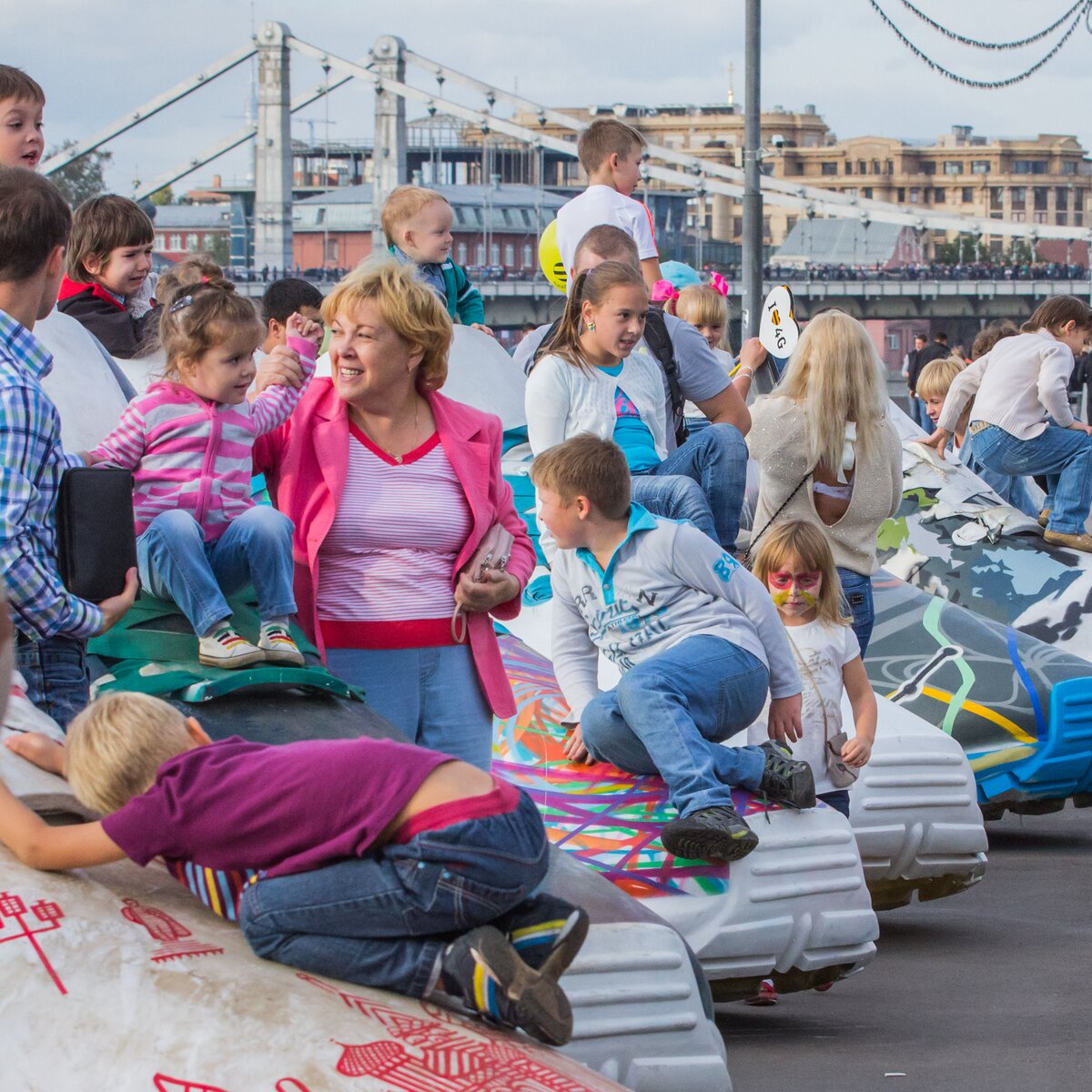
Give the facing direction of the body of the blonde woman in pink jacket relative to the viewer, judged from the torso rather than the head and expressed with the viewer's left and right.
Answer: facing the viewer

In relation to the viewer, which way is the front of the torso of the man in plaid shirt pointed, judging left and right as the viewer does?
facing away from the viewer and to the right of the viewer

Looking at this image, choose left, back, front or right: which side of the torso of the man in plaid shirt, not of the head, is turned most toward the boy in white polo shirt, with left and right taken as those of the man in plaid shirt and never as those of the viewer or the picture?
front

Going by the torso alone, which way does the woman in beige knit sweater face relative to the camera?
away from the camera

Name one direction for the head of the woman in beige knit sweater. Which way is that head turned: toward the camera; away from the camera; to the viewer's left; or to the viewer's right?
away from the camera

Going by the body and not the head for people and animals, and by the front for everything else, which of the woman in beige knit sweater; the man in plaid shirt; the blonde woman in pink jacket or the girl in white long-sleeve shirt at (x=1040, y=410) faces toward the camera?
the blonde woman in pink jacket

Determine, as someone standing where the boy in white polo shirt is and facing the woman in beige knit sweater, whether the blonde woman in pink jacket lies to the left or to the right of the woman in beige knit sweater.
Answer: right

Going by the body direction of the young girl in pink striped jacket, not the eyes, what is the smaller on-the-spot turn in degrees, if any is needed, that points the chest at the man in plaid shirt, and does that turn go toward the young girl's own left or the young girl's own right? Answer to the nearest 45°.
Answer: approximately 90° to the young girl's own right

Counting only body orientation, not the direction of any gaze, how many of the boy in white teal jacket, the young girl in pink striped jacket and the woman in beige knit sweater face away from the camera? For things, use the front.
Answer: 1

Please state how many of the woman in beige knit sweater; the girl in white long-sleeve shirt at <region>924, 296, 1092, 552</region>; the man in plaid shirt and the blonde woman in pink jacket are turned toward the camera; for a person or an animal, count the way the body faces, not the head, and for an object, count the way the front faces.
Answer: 1

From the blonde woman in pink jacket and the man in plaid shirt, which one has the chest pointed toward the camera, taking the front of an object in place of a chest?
the blonde woman in pink jacket

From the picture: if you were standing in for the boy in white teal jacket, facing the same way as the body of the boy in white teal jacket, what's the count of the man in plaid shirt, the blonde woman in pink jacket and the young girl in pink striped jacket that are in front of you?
3

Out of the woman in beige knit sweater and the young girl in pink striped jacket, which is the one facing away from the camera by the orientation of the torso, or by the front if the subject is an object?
the woman in beige knit sweater

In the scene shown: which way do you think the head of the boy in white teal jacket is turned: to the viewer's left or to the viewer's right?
to the viewer's left

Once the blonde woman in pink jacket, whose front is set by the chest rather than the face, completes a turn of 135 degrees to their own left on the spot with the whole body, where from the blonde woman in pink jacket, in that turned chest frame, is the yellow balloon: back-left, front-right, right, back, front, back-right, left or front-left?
front-left

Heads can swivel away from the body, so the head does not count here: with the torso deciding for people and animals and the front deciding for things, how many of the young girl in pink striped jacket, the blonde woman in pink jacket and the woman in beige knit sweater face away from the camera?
1
